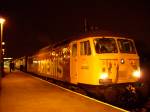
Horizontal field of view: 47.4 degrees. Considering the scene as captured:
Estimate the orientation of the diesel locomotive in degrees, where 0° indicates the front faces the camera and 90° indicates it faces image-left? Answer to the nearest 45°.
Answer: approximately 315°
